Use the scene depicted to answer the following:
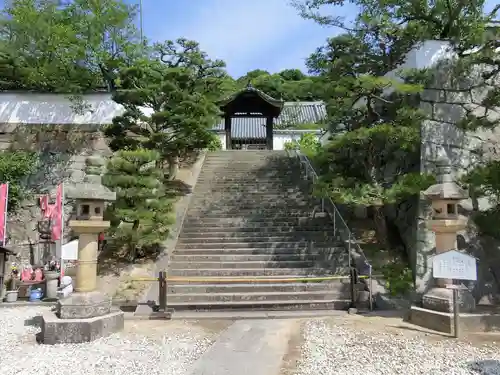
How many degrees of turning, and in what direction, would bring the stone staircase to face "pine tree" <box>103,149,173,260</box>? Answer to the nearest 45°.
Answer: approximately 90° to its right

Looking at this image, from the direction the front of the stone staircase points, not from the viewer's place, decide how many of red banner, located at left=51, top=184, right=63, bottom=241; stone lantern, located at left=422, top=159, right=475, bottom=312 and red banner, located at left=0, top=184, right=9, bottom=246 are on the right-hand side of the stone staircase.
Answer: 2

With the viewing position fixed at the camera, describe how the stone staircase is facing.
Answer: facing the viewer

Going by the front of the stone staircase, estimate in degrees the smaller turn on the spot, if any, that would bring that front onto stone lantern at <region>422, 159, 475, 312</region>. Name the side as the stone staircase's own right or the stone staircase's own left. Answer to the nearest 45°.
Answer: approximately 45° to the stone staircase's own left

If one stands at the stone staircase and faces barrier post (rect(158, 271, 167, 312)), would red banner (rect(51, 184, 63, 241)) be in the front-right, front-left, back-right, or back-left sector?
front-right

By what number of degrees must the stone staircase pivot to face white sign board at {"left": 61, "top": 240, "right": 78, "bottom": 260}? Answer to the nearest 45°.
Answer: approximately 45° to its right

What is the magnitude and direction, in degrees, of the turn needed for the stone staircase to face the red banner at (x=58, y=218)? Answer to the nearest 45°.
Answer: approximately 90° to its right

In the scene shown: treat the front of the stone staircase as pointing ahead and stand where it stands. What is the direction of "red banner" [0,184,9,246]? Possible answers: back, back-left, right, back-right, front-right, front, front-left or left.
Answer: right

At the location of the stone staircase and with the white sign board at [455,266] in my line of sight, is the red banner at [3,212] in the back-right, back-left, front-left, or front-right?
back-right

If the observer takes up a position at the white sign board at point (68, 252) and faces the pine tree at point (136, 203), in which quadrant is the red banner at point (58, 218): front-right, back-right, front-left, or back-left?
front-left
